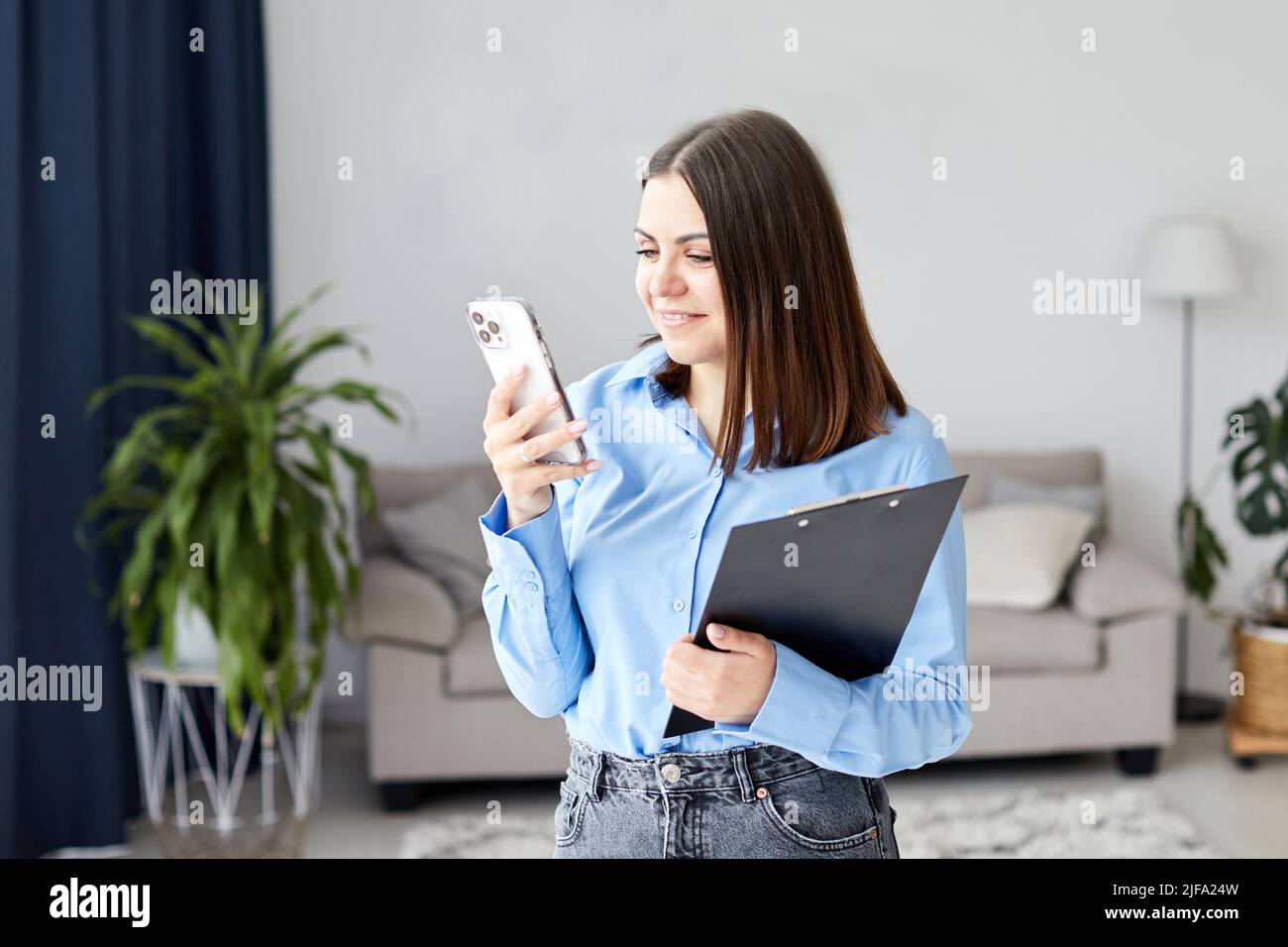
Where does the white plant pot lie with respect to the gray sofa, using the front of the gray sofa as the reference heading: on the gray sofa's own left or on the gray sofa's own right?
on the gray sofa's own right

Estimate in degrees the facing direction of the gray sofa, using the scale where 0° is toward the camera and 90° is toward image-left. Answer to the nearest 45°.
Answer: approximately 0°

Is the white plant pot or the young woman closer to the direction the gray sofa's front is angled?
the young woman

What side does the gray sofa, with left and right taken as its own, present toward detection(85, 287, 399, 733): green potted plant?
right

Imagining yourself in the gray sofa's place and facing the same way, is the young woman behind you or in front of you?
in front

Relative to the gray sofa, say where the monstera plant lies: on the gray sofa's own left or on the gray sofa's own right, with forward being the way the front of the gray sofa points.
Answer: on the gray sofa's own left

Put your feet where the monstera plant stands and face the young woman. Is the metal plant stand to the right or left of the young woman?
right

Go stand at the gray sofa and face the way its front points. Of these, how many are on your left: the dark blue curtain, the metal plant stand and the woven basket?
1

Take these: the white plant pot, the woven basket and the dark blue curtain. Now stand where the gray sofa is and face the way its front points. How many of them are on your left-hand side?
1

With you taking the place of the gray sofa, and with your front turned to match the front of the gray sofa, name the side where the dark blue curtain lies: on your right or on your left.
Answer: on your right

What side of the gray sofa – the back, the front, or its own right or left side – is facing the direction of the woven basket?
left

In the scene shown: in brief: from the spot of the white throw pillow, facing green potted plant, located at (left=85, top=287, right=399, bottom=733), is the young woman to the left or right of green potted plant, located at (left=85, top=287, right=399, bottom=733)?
left
